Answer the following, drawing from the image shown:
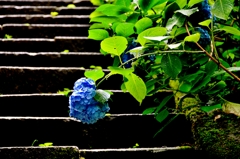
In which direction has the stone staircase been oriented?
toward the camera

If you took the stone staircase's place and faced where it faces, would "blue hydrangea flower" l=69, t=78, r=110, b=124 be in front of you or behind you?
in front
